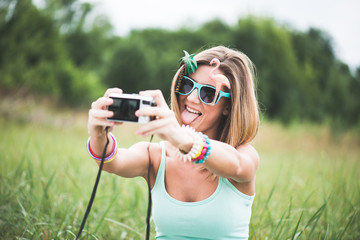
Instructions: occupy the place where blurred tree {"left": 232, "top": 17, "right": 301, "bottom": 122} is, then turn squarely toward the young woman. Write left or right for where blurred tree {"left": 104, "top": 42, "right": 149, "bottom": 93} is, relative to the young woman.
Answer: right

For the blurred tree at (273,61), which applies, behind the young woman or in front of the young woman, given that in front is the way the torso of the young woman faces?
behind

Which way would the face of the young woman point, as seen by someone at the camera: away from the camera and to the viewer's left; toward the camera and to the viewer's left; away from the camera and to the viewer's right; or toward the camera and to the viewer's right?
toward the camera and to the viewer's left

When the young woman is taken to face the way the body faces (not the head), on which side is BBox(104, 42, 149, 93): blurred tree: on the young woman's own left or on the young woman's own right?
on the young woman's own right

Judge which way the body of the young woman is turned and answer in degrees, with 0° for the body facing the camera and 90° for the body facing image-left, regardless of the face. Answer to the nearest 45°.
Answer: approximately 45°
